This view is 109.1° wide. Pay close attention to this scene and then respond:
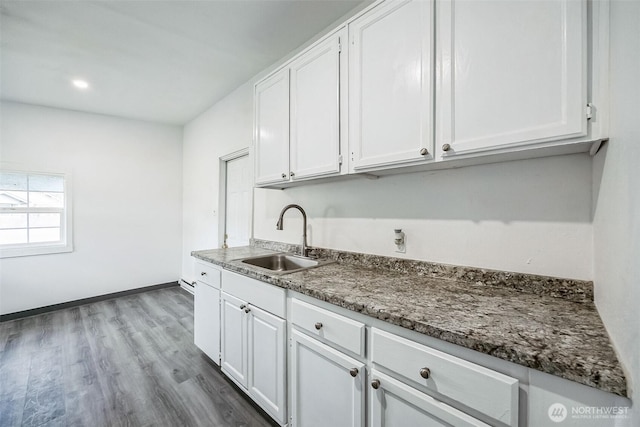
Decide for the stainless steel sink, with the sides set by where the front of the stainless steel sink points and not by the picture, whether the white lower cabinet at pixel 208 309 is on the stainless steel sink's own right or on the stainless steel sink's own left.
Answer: on the stainless steel sink's own right

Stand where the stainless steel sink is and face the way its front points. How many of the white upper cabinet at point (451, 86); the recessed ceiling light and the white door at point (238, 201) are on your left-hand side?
1

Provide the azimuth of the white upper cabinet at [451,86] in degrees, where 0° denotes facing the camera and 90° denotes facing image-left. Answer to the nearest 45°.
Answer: approximately 45°

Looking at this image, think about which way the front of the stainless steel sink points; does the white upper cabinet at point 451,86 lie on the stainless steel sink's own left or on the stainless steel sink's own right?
on the stainless steel sink's own left

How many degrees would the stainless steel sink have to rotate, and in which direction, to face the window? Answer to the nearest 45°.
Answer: approximately 90° to its right

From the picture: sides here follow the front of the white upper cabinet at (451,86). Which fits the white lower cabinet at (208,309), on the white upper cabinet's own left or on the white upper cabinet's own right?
on the white upper cabinet's own right

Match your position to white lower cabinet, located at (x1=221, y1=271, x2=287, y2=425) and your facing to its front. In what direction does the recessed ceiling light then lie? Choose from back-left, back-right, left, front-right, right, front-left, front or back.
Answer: right

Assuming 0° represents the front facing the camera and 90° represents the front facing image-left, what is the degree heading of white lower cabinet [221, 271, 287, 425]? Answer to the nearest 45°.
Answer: approximately 45°

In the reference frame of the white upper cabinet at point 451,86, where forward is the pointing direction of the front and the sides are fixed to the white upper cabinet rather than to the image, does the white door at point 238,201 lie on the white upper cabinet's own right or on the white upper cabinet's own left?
on the white upper cabinet's own right

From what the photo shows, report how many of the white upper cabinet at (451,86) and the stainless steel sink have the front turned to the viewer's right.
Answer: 0
